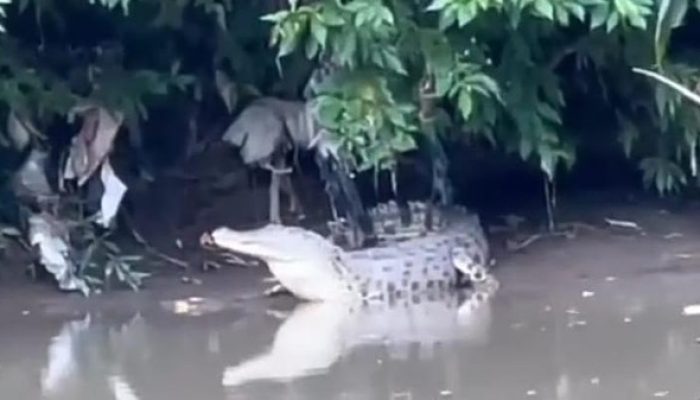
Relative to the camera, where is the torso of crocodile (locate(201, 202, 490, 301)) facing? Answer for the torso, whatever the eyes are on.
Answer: to the viewer's left

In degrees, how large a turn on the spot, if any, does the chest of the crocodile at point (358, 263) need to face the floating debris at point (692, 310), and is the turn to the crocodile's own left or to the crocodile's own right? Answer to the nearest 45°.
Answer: approximately 135° to the crocodile's own left

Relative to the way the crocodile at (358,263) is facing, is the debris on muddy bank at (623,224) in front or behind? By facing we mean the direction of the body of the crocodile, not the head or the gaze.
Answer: behind

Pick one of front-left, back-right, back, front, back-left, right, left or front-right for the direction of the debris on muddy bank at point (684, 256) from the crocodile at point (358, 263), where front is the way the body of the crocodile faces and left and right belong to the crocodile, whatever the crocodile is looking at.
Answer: back

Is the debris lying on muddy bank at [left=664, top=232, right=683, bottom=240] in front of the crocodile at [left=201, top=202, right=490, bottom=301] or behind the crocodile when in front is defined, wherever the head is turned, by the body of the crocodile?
behind
